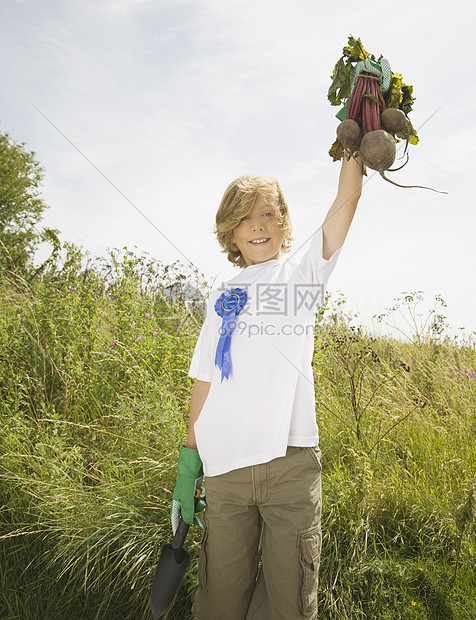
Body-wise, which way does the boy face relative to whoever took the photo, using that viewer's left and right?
facing the viewer
